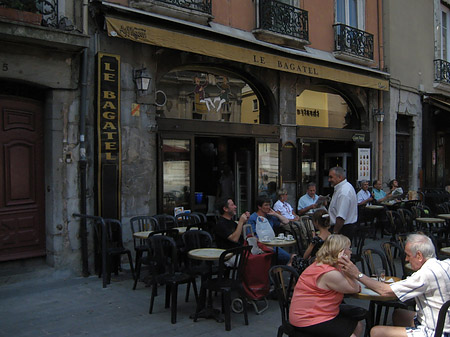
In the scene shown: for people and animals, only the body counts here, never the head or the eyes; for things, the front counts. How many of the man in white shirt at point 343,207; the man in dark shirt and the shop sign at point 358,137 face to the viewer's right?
1

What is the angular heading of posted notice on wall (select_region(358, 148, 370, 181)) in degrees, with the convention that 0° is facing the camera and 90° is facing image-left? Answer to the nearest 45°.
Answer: approximately 315°

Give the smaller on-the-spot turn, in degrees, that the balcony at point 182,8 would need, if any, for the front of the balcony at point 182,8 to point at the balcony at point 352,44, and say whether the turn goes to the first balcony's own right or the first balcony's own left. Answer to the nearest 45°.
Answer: approximately 90° to the first balcony's own left

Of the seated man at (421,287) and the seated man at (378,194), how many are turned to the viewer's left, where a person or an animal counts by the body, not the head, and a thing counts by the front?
1

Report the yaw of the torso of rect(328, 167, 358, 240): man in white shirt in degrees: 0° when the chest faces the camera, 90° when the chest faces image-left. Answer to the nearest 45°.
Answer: approximately 90°

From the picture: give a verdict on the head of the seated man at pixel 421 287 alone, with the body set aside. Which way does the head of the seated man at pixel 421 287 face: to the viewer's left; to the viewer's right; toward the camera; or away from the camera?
to the viewer's left

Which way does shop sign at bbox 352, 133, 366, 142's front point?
toward the camera

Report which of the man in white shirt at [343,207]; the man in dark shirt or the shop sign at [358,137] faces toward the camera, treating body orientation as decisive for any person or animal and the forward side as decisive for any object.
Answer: the shop sign

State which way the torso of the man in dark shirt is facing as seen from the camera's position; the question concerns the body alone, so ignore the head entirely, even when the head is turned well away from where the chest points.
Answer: to the viewer's right

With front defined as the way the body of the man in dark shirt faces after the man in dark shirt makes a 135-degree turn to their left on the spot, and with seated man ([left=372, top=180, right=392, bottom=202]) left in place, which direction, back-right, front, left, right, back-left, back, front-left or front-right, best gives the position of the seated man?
right

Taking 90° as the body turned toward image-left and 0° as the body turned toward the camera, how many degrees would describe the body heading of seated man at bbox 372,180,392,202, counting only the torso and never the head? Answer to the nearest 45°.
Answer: approximately 315°

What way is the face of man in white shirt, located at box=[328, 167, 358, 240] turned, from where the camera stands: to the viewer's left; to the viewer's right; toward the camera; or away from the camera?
to the viewer's left

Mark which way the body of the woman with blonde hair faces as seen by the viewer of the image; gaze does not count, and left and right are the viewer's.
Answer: facing away from the viewer and to the right of the viewer

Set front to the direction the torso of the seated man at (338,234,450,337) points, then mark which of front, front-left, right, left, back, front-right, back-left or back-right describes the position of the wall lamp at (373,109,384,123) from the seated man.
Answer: right
